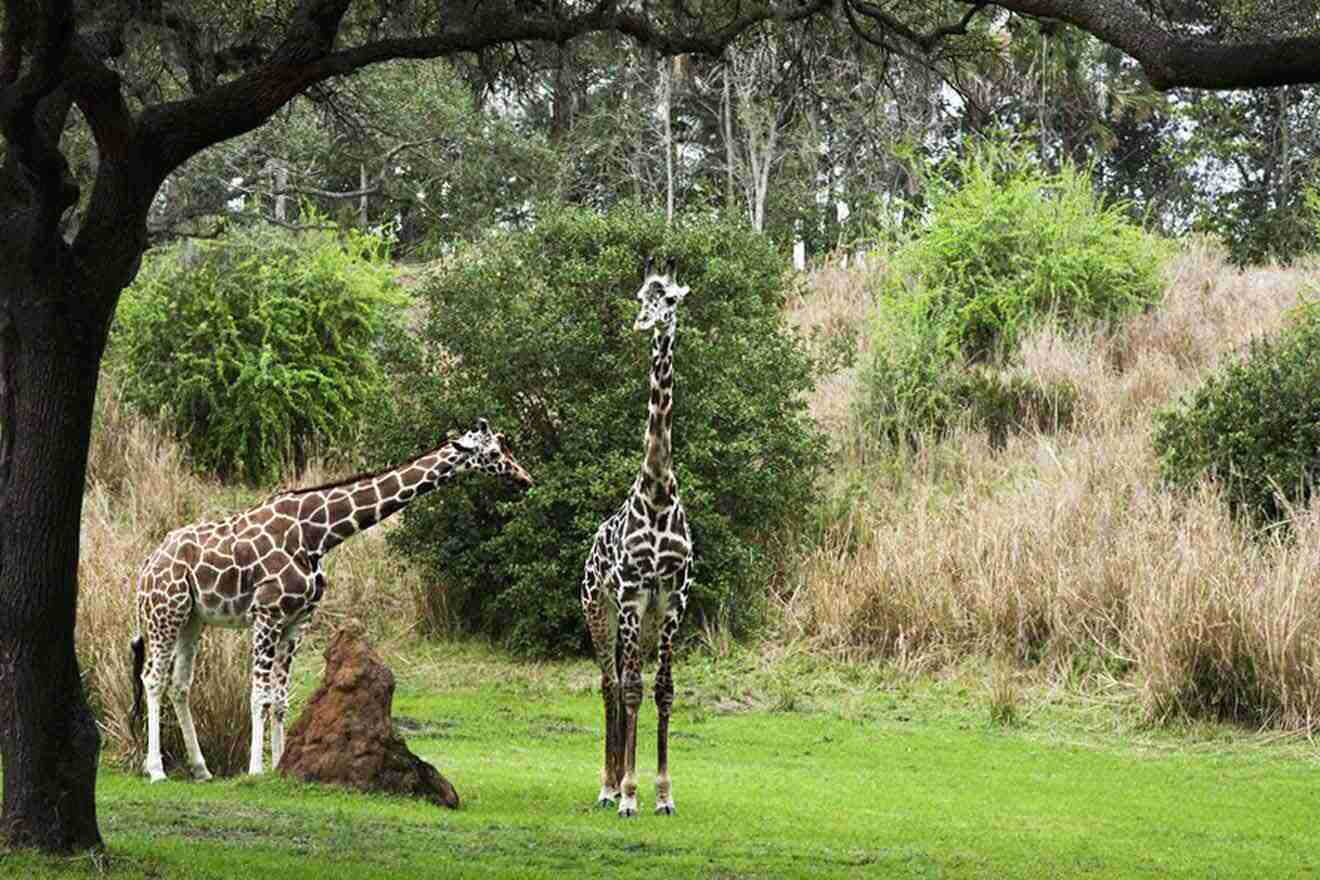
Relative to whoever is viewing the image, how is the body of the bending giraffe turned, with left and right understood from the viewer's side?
facing to the right of the viewer

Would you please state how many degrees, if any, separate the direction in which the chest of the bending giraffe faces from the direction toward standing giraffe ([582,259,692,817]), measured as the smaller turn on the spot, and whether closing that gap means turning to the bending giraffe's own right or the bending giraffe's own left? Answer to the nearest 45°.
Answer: approximately 45° to the bending giraffe's own right
